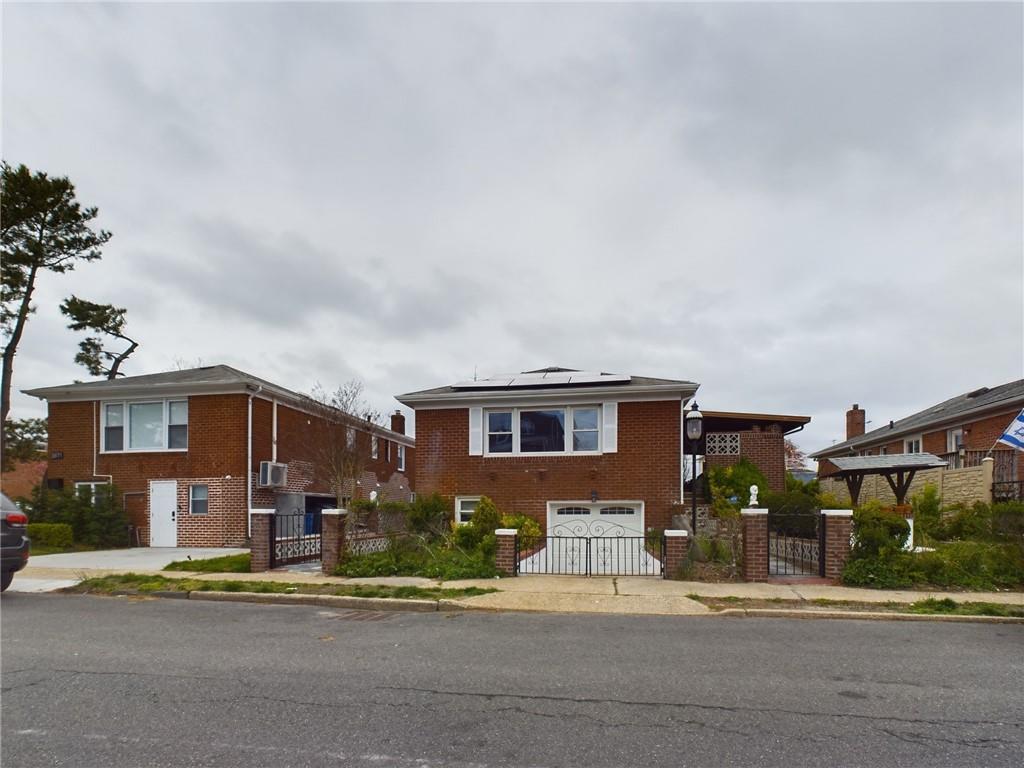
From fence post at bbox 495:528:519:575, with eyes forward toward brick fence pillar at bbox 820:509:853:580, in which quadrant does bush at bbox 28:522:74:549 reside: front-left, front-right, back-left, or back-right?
back-left

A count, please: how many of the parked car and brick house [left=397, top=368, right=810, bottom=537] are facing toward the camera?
1

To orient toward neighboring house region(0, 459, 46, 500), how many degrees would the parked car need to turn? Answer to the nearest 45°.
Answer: approximately 45° to its right

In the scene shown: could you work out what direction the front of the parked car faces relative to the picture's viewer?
facing away from the viewer and to the left of the viewer
